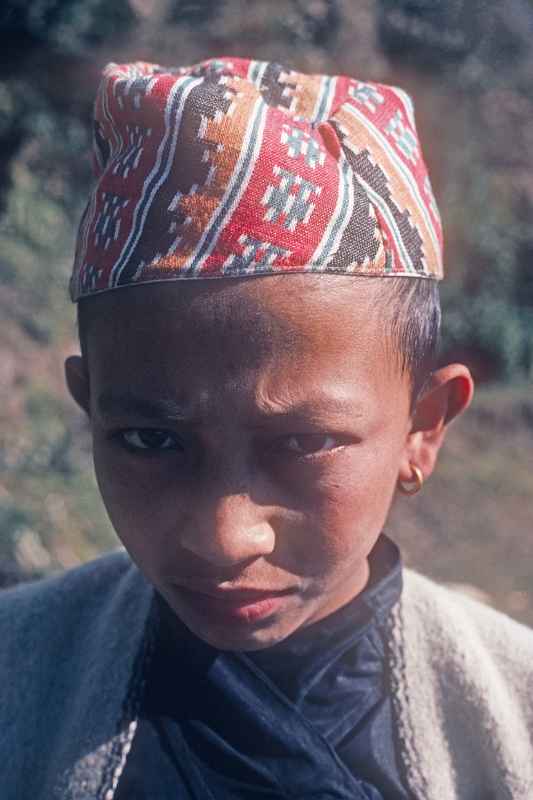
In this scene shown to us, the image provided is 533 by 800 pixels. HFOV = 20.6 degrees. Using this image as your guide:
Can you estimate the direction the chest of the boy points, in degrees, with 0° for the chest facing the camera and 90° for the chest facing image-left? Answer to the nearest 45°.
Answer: approximately 0°
